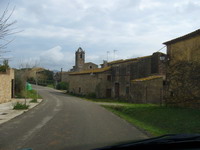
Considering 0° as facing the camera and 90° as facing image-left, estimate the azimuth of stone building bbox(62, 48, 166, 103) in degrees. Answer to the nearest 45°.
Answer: approximately 45°

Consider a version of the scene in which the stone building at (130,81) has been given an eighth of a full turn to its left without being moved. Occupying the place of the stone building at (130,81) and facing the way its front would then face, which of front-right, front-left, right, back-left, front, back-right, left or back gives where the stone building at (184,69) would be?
front
